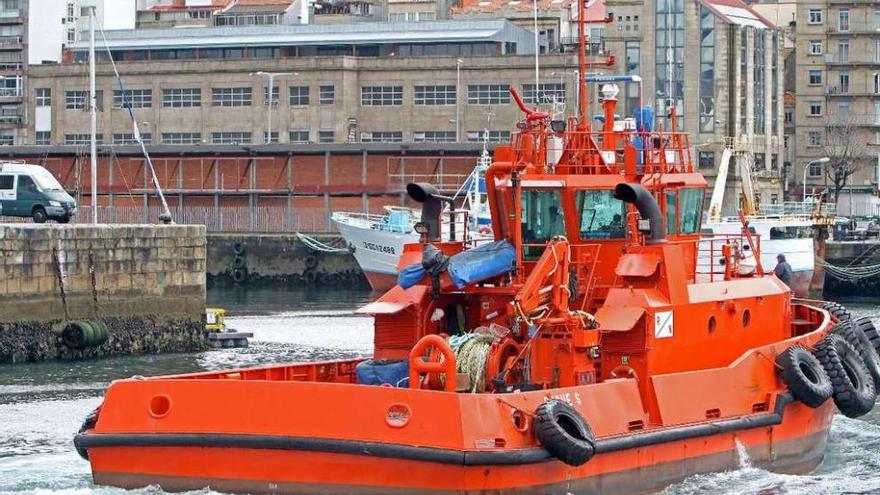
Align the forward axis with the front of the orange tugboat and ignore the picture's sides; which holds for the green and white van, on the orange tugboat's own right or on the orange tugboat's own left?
on the orange tugboat's own left

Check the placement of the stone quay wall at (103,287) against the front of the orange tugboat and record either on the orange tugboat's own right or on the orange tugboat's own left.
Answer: on the orange tugboat's own left

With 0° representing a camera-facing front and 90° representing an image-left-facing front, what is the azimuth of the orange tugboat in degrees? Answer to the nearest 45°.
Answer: approximately 225°
